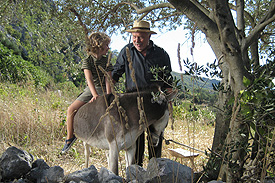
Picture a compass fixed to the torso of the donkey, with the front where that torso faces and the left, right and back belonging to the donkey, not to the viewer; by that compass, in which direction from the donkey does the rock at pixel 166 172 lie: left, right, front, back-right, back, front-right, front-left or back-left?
front

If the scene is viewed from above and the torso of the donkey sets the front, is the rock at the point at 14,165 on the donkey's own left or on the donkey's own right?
on the donkey's own right

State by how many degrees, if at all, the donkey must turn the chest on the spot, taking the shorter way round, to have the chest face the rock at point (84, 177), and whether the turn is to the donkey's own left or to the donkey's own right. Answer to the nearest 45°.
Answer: approximately 90° to the donkey's own right

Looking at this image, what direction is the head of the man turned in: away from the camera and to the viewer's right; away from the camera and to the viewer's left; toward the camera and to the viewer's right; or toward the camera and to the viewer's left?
toward the camera and to the viewer's left

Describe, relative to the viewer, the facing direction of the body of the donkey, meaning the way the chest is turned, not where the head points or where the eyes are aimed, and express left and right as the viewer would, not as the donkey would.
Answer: facing the viewer and to the right of the viewer

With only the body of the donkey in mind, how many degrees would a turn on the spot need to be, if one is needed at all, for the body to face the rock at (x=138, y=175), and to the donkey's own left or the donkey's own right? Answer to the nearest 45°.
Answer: approximately 45° to the donkey's own right

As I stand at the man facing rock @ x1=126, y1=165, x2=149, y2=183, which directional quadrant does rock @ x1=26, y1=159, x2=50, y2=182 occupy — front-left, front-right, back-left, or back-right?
front-right

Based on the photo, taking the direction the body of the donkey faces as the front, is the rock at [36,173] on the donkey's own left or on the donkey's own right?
on the donkey's own right

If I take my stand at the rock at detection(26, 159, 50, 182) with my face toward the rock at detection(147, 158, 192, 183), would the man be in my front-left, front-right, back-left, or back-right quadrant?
front-left

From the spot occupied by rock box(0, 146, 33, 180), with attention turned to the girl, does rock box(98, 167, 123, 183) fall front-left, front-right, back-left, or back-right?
front-right

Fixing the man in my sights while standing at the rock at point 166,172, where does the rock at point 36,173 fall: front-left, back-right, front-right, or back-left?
front-left

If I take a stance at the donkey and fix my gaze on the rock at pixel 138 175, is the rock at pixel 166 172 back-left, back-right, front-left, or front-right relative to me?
front-left
